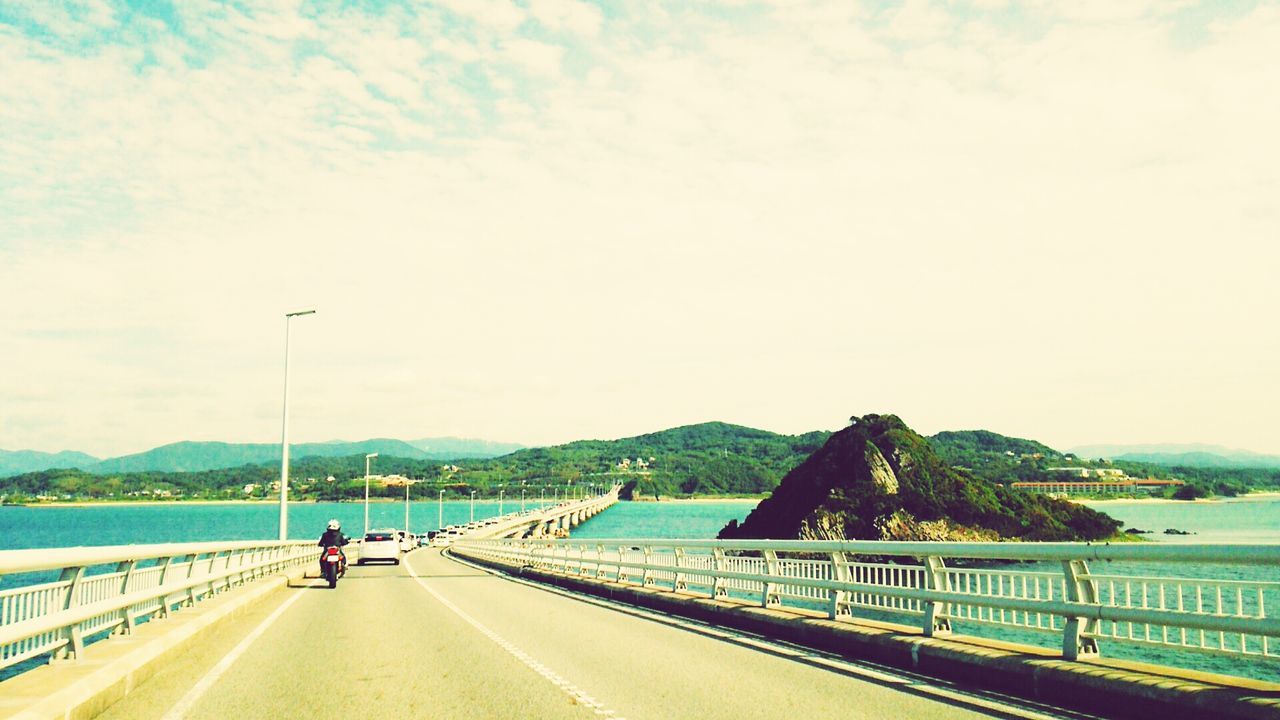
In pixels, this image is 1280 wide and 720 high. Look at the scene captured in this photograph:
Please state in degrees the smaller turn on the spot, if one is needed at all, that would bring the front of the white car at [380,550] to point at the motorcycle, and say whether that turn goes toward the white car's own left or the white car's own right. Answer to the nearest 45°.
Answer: approximately 180°

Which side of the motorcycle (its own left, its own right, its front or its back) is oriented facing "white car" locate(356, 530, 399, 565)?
front

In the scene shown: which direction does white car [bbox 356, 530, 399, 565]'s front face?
away from the camera

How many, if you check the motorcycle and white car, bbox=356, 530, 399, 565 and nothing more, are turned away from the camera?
2

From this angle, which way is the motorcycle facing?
away from the camera

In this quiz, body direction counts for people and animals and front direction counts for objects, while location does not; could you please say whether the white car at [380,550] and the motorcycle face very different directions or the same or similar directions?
same or similar directions
